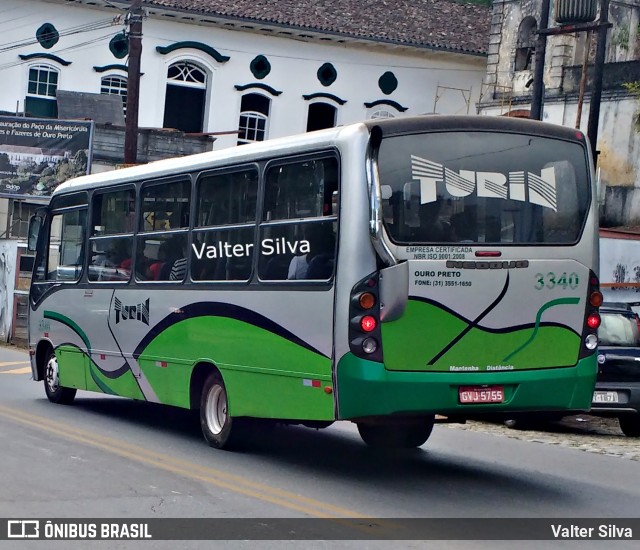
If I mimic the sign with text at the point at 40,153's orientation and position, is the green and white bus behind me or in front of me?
in front

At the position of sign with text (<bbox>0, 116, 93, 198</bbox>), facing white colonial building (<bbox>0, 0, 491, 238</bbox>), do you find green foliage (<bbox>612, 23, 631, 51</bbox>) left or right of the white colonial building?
right

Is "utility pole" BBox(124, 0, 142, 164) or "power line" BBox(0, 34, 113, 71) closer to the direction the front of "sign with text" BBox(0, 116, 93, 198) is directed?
the utility pole

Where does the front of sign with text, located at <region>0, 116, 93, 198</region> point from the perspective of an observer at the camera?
facing the viewer

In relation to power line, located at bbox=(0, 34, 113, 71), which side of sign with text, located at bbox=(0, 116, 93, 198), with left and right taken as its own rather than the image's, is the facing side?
back

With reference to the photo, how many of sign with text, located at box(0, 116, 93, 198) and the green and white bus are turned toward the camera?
1

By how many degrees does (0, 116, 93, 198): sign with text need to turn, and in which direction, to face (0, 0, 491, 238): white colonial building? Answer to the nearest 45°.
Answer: approximately 135° to its left

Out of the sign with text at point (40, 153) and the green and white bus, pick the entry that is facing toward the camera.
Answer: the sign with text

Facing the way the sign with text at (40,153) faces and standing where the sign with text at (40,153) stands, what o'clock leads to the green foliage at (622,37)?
The green foliage is roughly at 9 o'clock from the sign with text.

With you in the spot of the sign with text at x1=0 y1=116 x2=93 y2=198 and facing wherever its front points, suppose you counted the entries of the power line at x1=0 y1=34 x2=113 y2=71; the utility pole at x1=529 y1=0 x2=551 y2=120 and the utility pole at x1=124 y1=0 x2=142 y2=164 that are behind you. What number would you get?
1

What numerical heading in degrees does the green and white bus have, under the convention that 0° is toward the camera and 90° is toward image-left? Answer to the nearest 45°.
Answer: approximately 135°

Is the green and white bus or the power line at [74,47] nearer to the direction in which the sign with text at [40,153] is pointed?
the green and white bus

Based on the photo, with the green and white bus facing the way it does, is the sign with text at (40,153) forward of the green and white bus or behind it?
forward

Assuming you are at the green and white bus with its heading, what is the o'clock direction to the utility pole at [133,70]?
The utility pole is roughly at 1 o'clock from the green and white bus.

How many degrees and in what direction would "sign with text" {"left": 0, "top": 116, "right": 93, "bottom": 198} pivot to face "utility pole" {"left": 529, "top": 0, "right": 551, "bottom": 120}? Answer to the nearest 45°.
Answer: approximately 45° to its left

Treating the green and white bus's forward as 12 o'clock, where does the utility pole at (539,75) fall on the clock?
The utility pole is roughly at 2 o'clock from the green and white bus.
